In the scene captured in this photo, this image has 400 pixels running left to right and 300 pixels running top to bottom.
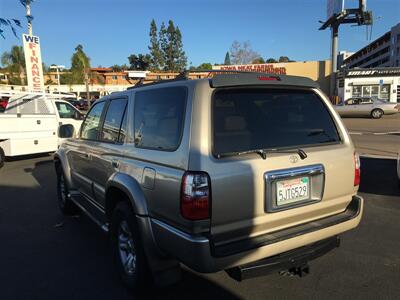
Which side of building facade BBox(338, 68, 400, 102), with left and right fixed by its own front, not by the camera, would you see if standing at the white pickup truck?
front

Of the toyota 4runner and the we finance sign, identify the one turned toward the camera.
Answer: the we finance sign

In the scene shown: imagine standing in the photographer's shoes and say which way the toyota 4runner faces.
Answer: facing away from the viewer and to the left of the viewer

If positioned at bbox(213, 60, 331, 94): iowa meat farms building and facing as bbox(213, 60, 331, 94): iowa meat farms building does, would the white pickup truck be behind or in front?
in front

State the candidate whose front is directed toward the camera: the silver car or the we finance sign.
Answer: the we finance sign

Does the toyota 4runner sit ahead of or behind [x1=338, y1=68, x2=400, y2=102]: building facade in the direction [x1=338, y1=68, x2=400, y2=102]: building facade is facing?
ahead

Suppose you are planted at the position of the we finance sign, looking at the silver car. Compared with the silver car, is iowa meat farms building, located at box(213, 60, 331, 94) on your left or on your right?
left

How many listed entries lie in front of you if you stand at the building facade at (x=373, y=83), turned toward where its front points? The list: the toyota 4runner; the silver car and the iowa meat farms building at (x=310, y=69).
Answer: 2

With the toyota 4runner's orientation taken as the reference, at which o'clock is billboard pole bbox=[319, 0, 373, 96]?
The billboard pole is roughly at 2 o'clock from the toyota 4runner.

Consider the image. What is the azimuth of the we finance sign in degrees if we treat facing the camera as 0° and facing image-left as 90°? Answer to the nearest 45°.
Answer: approximately 0°

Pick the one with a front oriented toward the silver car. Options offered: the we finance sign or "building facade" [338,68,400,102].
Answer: the building facade

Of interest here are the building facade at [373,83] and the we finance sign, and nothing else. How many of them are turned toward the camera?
2

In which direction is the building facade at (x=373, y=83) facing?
toward the camera
